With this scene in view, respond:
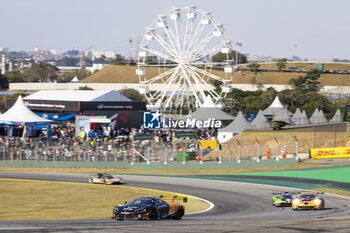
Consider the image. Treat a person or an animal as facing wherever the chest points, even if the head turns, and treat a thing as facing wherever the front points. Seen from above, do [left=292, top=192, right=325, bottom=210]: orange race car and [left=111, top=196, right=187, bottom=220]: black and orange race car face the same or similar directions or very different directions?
same or similar directions

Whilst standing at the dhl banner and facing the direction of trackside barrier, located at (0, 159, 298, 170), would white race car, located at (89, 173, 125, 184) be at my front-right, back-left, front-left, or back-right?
front-left

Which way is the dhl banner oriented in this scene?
toward the camera

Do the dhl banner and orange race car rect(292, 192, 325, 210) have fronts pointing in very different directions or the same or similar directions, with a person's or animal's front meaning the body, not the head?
same or similar directions

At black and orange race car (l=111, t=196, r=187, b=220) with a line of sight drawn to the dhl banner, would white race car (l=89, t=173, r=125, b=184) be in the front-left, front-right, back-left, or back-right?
front-left

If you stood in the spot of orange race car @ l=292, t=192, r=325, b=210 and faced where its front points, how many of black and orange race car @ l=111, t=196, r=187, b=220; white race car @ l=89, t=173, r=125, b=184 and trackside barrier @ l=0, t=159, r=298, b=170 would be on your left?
0

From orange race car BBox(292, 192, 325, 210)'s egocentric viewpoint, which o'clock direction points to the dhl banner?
The dhl banner is roughly at 6 o'clock from the orange race car.

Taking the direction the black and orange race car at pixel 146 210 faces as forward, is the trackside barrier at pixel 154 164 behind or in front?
behind

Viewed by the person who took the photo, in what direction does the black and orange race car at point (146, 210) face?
facing the viewer and to the left of the viewer

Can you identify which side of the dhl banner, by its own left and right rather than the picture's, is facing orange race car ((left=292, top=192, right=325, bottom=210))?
front

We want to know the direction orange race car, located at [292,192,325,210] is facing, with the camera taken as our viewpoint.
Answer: facing the viewer

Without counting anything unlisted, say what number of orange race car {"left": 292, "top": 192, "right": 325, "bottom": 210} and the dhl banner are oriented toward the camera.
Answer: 2

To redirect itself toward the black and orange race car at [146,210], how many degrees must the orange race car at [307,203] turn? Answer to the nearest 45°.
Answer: approximately 45° to its right

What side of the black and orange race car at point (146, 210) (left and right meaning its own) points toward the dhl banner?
back

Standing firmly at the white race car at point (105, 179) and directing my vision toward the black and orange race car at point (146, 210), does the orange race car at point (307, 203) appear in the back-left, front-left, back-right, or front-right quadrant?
front-left
